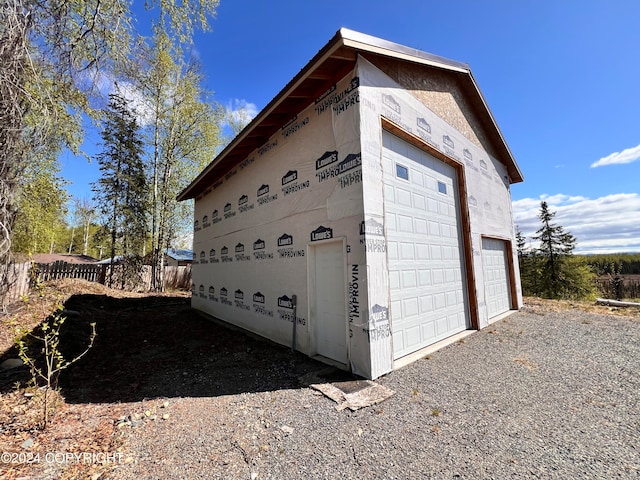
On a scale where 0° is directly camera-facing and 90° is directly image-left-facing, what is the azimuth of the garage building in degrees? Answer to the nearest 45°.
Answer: approximately 315°

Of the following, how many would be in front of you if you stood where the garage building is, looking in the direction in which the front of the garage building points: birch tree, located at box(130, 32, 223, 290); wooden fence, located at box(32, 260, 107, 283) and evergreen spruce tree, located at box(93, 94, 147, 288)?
0

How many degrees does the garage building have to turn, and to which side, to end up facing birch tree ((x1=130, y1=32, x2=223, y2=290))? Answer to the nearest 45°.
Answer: approximately 180°

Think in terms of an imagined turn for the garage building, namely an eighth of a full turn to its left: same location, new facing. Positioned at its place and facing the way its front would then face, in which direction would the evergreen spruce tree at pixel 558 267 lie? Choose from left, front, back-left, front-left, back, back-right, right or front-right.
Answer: front-left

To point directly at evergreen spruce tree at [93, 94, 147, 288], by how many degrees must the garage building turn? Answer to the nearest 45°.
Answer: approximately 180°

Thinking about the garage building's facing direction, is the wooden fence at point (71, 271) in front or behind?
behind
